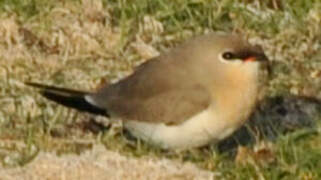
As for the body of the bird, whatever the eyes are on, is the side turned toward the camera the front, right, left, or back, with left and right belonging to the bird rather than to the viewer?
right
